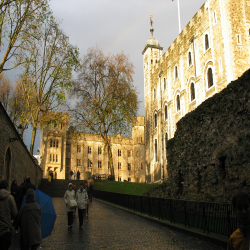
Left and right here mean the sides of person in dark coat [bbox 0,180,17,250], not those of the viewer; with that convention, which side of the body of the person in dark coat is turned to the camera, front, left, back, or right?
back

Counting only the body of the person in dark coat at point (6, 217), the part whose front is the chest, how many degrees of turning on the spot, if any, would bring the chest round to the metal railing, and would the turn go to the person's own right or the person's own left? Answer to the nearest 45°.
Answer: approximately 45° to the person's own right

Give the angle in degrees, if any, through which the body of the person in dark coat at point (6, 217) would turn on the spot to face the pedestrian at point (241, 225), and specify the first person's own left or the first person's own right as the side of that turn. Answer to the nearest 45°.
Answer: approximately 135° to the first person's own right

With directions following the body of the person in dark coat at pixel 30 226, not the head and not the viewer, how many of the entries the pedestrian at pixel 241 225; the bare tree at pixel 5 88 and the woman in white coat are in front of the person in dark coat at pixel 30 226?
2

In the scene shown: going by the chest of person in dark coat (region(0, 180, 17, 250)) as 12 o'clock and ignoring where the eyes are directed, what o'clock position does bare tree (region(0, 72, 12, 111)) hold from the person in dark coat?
The bare tree is roughly at 12 o'clock from the person in dark coat.

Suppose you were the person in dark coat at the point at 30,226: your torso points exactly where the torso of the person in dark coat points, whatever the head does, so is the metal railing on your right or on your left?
on your right

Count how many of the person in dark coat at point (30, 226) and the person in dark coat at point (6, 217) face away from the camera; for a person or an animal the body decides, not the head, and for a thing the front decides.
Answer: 2

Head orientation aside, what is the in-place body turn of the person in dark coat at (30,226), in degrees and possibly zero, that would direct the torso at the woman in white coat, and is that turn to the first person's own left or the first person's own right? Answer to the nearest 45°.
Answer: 0° — they already face them

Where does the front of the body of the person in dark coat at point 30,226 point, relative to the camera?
away from the camera
